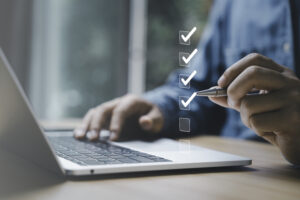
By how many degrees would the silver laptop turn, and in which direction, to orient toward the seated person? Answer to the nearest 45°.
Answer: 0° — it already faces them

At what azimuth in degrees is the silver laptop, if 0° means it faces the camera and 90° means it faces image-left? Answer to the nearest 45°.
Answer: approximately 225°
